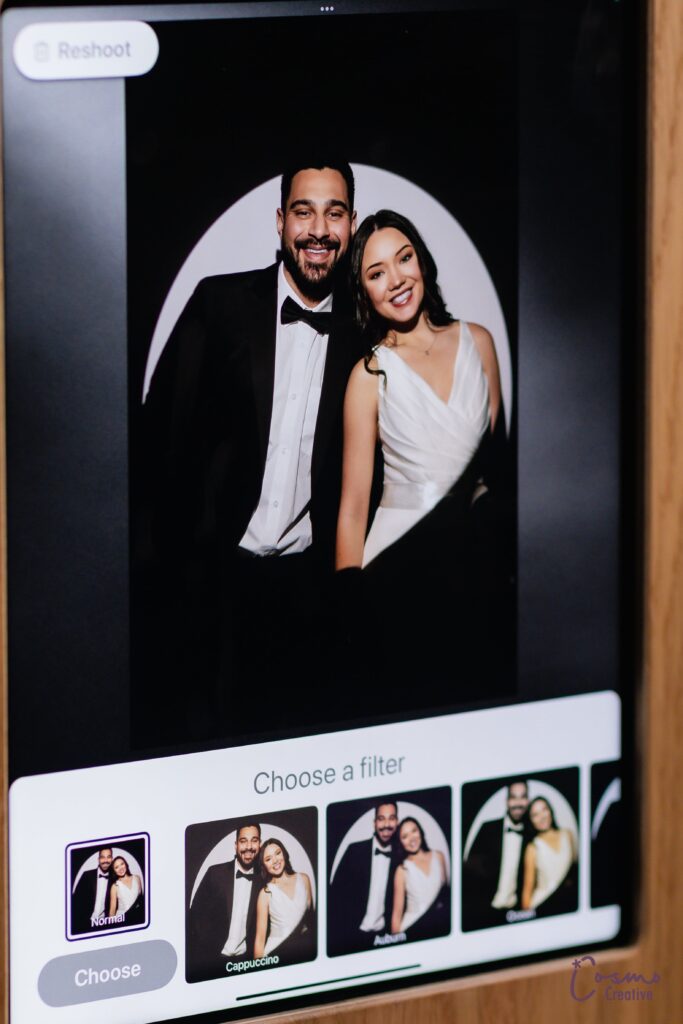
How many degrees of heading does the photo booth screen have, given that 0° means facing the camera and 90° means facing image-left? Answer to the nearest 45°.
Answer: approximately 315°
